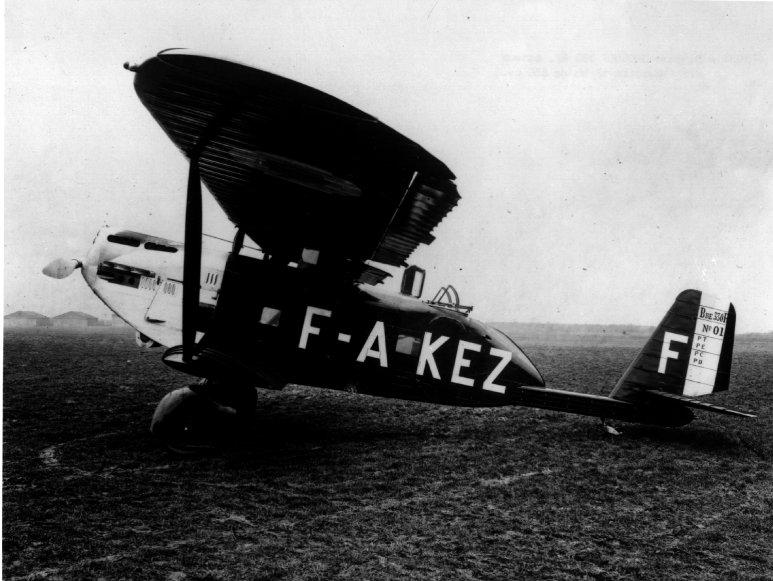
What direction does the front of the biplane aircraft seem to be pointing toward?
to the viewer's left
